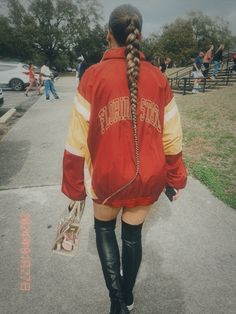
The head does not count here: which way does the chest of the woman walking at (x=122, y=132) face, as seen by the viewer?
away from the camera

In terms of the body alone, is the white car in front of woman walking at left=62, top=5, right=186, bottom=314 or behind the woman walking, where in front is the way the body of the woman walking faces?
in front
